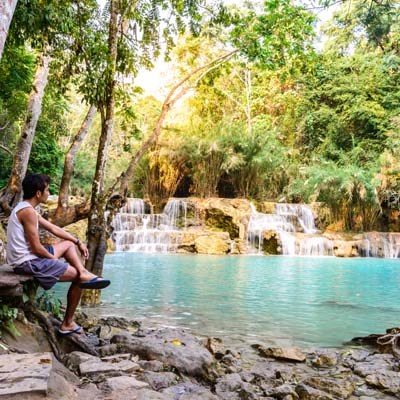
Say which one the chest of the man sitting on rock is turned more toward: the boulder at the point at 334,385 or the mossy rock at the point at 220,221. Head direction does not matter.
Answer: the boulder

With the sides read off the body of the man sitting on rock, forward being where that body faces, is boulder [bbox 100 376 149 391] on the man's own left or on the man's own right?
on the man's own right

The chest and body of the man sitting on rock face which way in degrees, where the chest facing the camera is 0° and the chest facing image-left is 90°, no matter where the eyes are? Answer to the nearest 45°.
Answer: approximately 270°

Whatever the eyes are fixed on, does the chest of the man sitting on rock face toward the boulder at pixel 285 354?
yes

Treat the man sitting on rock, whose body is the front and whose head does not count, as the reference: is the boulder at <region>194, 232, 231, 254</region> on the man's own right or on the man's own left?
on the man's own left

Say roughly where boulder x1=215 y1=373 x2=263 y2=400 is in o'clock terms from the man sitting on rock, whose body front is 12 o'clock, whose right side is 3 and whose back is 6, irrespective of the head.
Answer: The boulder is roughly at 1 o'clock from the man sitting on rock.
